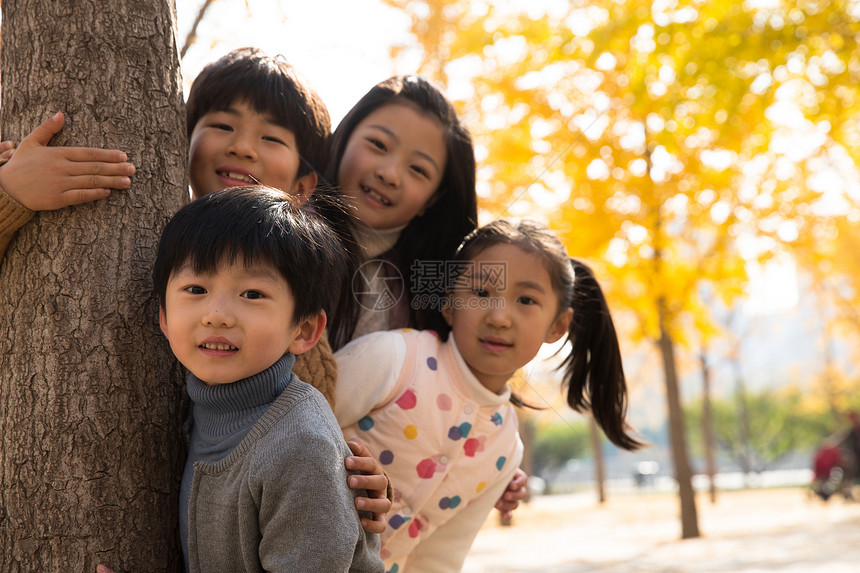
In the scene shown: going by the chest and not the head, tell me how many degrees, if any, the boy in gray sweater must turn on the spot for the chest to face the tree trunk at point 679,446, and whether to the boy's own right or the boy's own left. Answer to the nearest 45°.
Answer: approximately 180°

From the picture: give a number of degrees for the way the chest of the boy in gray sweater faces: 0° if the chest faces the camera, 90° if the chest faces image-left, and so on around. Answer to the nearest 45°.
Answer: approximately 45°

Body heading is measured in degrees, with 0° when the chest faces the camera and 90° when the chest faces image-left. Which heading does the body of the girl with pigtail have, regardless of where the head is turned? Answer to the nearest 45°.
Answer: approximately 0°

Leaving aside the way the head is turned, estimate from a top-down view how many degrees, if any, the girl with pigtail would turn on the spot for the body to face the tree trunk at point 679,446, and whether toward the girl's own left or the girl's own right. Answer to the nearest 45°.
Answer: approximately 180°
